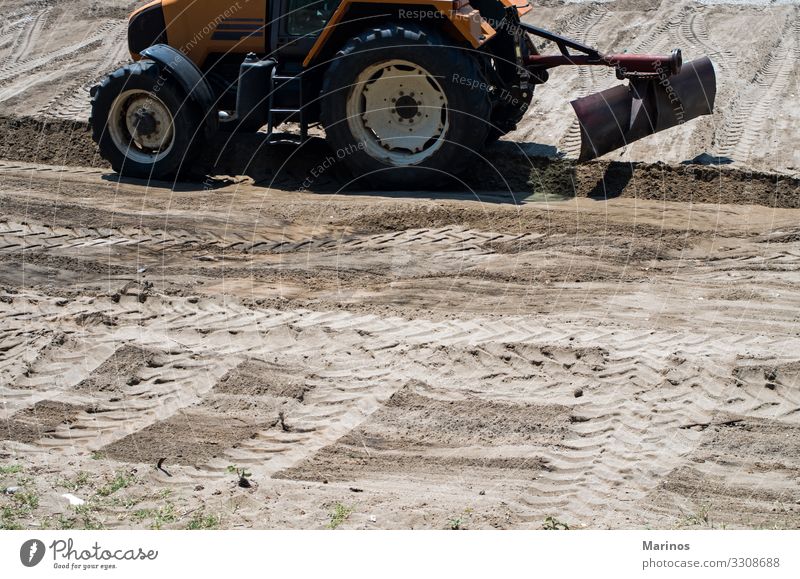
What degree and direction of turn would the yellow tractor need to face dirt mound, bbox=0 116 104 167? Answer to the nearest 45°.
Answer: approximately 45° to its right

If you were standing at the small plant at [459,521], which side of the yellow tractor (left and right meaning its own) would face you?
left

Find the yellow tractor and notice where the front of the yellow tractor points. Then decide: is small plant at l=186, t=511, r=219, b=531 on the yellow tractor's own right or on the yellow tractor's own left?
on the yellow tractor's own left

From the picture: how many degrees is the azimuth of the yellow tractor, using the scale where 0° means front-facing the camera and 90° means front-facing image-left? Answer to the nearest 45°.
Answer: approximately 90°

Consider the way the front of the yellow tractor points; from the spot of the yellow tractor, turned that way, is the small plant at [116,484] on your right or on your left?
on your left

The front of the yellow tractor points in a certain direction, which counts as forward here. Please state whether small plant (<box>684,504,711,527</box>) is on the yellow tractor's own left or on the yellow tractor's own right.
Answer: on the yellow tractor's own left
